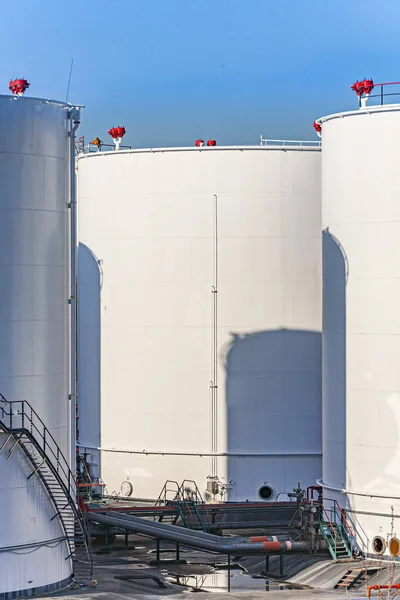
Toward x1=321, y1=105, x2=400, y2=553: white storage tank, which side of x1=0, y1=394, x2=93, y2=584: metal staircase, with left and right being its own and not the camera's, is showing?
left

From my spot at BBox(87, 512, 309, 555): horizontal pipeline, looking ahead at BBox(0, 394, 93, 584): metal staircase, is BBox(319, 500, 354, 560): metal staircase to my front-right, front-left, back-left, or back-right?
back-left

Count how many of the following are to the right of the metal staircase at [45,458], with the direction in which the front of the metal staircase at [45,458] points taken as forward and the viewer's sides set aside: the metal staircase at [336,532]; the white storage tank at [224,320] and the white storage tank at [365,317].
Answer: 0

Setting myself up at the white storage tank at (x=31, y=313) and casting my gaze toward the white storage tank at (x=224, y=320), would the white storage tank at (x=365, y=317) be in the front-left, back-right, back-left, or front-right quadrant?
front-right
